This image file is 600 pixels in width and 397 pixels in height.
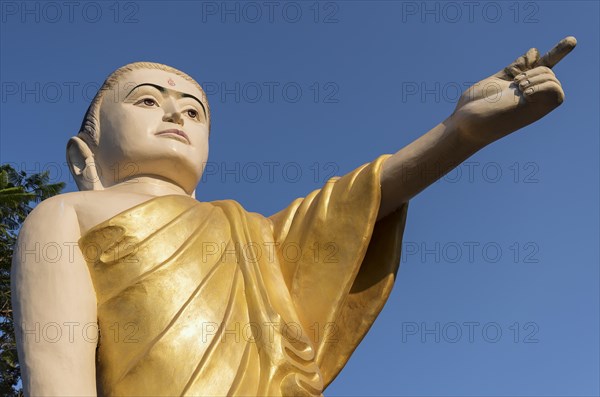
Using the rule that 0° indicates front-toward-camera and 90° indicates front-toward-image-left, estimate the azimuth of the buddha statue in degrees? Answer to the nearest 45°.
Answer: approximately 315°
